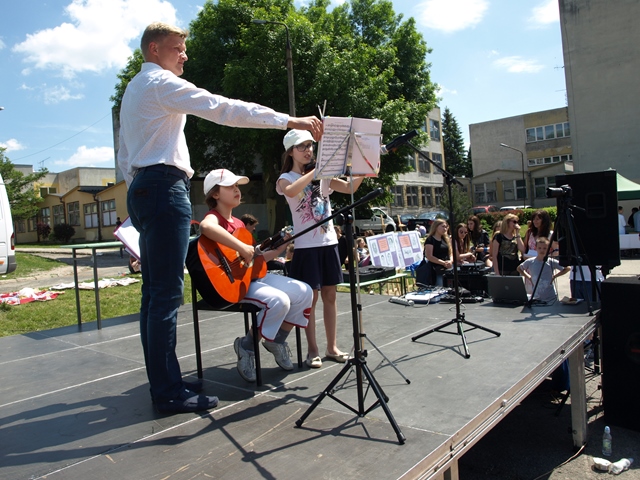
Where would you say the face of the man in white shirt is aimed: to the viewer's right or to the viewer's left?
to the viewer's right

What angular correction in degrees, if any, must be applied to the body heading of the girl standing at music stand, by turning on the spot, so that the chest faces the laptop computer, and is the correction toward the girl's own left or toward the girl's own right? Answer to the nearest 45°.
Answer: approximately 90° to the girl's own left

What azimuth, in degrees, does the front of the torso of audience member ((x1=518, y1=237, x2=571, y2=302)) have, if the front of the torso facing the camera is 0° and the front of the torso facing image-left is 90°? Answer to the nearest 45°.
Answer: approximately 0°

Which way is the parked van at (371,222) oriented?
to the viewer's right

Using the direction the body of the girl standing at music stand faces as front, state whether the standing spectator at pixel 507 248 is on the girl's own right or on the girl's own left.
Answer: on the girl's own left

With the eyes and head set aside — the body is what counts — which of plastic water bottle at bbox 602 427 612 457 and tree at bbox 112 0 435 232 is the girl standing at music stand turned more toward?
the plastic water bottle
